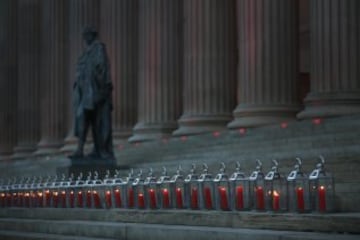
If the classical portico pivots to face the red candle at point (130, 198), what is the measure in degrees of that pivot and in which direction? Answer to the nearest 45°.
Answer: approximately 45° to its left

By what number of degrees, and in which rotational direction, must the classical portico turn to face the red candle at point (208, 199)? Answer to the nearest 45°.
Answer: approximately 45° to its left

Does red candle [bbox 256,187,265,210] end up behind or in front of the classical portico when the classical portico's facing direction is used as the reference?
in front

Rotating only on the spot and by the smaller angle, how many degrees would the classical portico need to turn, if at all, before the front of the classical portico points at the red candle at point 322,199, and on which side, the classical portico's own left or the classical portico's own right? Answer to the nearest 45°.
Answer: approximately 45° to the classical portico's own left

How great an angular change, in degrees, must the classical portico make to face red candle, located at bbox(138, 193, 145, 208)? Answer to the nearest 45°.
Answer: approximately 45° to its left

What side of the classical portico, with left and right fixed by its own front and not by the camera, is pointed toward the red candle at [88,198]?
front

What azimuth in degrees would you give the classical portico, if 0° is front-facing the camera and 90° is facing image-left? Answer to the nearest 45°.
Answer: approximately 45°

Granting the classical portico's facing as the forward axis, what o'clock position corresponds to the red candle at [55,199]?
The red candle is roughly at 12 o'clock from the classical portico.

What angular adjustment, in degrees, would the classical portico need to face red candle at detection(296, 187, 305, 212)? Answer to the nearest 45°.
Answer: approximately 45° to its left

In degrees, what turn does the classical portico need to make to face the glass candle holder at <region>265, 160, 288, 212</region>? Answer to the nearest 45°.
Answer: approximately 45° to its left
